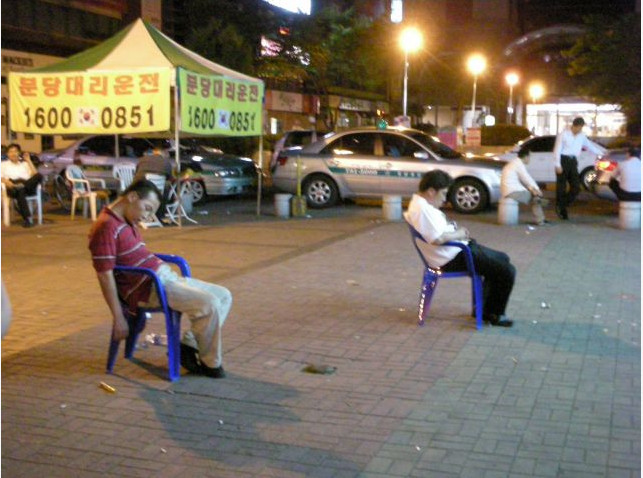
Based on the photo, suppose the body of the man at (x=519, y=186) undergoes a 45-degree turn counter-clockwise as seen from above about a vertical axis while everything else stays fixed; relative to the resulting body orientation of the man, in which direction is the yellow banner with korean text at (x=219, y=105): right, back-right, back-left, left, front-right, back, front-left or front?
back-left

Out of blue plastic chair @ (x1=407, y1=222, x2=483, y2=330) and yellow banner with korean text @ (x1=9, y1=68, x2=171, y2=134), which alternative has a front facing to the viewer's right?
the blue plastic chair

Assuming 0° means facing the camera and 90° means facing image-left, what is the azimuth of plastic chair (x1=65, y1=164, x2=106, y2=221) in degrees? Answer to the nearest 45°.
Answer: approximately 315°

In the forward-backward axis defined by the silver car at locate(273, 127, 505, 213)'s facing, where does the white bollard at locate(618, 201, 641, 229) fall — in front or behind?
in front

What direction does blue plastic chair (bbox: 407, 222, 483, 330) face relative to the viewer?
to the viewer's right

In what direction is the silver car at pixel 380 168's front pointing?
to the viewer's right

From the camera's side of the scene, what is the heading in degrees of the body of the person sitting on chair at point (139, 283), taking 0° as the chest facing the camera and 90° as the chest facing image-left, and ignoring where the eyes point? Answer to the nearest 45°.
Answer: approximately 270°

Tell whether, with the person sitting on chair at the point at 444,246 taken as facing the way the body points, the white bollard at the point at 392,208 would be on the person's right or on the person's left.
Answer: on the person's left

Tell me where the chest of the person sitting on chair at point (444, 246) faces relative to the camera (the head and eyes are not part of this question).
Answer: to the viewer's right

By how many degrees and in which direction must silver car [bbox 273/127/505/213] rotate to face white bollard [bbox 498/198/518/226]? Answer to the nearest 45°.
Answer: approximately 45° to its right

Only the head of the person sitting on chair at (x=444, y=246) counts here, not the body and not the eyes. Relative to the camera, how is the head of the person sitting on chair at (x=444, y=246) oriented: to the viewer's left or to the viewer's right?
to the viewer's right

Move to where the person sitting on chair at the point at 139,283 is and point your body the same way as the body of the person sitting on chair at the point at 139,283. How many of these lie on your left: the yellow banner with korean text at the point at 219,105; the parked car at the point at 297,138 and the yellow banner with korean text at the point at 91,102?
3

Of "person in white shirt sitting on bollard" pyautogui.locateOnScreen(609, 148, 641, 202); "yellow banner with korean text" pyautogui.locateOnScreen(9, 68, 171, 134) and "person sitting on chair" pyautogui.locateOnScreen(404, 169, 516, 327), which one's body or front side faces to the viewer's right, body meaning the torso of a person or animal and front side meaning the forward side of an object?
the person sitting on chair

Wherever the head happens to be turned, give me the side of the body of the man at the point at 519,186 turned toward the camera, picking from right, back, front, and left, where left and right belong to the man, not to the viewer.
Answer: right

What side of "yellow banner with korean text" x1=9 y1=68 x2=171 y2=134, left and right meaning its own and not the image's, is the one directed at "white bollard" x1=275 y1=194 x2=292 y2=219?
left
